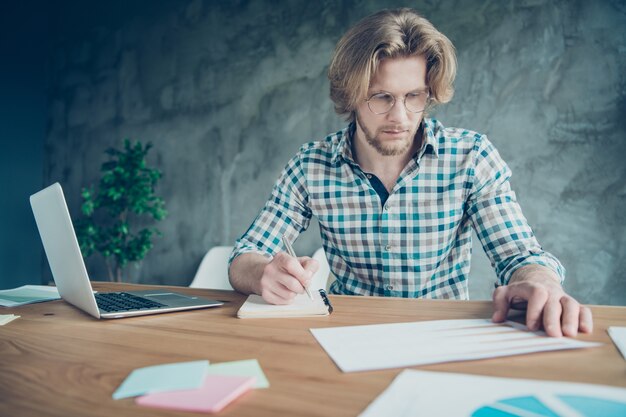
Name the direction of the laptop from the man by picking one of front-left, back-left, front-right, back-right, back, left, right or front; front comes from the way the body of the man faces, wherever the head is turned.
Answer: front-right

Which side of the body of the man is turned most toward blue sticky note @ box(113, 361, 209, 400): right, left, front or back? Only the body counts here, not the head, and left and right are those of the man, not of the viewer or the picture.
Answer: front

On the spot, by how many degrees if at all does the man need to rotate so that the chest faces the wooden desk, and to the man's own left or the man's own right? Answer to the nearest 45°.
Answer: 0° — they already face it

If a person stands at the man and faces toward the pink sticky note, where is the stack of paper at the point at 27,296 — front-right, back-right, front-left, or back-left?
front-right

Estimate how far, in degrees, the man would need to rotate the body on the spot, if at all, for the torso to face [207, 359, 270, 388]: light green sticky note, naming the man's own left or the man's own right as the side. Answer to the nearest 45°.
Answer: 0° — they already face it

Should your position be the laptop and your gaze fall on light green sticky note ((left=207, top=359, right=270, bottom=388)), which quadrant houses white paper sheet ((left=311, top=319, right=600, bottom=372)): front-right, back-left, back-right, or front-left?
front-left

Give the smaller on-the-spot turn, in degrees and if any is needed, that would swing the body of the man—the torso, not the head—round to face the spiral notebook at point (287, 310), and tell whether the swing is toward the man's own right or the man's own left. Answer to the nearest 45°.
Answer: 0° — they already face it

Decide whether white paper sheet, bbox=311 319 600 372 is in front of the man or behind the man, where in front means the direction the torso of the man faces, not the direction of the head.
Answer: in front

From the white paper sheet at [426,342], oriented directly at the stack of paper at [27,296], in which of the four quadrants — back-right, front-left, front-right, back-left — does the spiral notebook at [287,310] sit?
front-right

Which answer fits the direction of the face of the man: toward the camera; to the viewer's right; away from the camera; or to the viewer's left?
toward the camera

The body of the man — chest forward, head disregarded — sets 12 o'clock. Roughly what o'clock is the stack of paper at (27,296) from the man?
The stack of paper is roughly at 2 o'clock from the man.

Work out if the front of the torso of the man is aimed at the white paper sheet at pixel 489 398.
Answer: yes

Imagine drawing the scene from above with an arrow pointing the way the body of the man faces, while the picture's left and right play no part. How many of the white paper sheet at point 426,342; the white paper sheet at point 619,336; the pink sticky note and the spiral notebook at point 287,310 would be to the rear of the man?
0

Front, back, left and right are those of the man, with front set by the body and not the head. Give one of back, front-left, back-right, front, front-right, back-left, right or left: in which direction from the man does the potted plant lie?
back-right

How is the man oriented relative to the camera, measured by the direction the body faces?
toward the camera

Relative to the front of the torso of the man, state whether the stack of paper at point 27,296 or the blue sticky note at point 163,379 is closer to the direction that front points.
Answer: the blue sticky note
